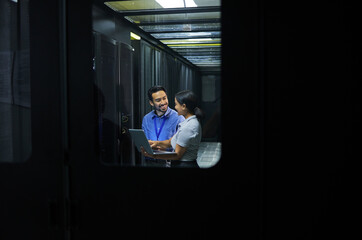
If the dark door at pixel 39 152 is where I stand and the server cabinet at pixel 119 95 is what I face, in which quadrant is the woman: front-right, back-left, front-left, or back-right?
front-right

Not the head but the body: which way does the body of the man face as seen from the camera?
toward the camera

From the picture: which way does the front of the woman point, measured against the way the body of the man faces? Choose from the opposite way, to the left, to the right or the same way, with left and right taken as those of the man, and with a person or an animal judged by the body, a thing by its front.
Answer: to the right

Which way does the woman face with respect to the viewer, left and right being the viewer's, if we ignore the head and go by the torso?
facing to the left of the viewer

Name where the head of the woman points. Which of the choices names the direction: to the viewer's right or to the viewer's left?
to the viewer's left

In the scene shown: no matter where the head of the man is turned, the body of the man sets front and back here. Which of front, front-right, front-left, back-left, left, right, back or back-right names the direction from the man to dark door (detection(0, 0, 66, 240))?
front

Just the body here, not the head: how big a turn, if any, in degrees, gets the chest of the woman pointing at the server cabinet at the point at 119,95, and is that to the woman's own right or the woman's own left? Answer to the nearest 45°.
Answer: approximately 45° to the woman's own left

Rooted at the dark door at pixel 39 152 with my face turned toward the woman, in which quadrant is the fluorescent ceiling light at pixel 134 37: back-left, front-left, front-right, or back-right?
front-left

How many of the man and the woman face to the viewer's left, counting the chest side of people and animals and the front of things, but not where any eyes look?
1
